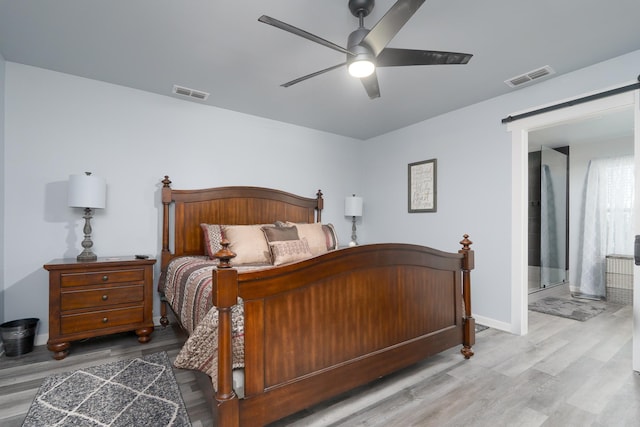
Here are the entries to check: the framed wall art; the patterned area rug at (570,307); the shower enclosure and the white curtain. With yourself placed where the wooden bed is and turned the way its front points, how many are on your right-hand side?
0

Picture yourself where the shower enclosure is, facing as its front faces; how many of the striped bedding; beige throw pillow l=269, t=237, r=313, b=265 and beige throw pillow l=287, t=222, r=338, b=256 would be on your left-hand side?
0

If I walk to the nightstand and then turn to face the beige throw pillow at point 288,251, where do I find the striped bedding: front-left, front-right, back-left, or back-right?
front-right

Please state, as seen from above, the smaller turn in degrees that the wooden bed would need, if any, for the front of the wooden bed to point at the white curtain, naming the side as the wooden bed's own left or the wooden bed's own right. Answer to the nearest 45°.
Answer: approximately 90° to the wooden bed's own left

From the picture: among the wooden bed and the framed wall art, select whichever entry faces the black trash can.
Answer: the framed wall art

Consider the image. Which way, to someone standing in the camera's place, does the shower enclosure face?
facing the viewer and to the right of the viewer

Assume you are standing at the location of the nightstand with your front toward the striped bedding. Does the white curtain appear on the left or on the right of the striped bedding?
left

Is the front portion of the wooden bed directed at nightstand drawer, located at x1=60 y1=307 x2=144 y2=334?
no

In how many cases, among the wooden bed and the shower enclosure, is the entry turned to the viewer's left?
0

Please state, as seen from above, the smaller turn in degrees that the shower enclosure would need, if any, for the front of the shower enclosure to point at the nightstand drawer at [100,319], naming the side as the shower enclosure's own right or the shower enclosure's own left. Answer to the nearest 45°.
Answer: approximately 90° to the shower enclosure's own right

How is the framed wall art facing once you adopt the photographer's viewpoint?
facing the viewer and to the left of the viewer

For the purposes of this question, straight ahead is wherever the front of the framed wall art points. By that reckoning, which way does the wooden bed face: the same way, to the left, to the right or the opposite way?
to the left

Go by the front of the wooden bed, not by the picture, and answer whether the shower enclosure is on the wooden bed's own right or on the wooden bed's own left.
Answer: on the wooden bed's own left

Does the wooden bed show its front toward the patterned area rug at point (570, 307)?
no

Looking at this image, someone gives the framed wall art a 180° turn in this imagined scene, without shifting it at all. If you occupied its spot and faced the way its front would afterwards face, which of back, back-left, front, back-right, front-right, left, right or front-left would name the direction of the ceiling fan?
back-right
